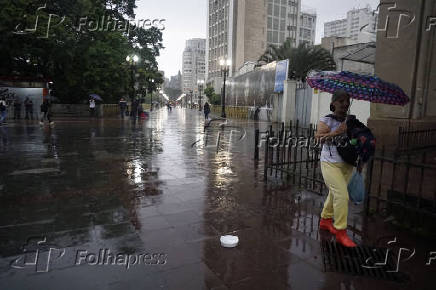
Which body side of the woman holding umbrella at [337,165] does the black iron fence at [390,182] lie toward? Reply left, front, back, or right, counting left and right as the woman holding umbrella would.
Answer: left

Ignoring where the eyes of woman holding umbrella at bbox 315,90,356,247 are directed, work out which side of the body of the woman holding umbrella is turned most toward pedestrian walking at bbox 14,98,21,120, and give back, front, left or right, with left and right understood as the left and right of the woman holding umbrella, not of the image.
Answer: back

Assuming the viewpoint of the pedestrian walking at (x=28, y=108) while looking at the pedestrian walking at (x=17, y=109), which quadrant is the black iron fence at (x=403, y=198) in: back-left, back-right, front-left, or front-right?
back-left

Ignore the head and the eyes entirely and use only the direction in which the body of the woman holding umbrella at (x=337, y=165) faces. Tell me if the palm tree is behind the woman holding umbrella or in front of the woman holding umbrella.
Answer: behind

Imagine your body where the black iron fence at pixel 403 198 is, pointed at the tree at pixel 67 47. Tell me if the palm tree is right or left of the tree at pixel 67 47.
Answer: right

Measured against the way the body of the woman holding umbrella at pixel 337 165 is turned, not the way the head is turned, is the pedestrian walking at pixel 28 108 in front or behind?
behind

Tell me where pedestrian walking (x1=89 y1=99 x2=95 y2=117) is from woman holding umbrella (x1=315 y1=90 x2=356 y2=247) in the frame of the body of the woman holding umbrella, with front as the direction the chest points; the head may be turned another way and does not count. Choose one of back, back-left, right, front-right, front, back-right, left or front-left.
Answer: back

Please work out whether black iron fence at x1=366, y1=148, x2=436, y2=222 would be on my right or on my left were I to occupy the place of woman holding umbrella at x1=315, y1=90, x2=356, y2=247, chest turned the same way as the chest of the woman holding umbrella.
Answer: on my left
